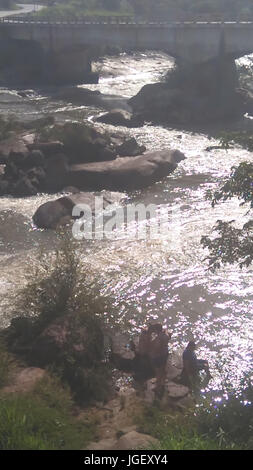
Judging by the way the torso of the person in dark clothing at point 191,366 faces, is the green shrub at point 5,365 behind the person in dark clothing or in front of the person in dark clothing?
behind
